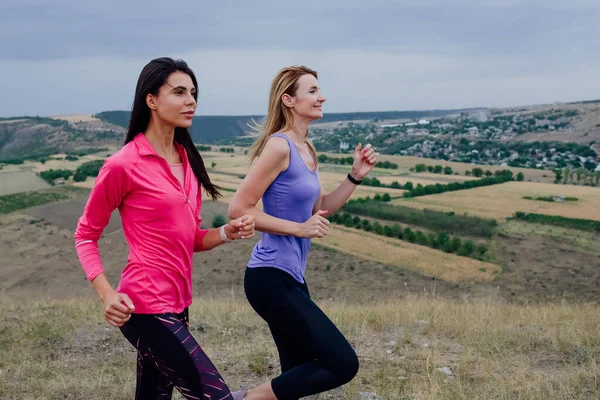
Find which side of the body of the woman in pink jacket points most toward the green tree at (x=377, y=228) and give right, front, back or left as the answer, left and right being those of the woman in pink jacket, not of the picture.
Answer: left

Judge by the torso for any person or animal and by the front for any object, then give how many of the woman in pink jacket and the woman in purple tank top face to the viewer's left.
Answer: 0

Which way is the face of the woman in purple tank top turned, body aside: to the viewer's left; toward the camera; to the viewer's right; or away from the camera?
to the viewer's right

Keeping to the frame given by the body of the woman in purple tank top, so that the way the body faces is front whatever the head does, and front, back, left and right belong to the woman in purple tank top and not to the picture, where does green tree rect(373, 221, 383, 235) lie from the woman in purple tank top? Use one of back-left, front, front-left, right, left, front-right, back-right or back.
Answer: left

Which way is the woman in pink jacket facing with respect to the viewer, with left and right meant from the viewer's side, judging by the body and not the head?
facing the viewer and to the right of the viewer

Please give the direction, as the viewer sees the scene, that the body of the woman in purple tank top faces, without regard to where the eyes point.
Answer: to the viewer's right

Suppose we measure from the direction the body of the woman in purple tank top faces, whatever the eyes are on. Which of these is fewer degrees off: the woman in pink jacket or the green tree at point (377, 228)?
the green tree

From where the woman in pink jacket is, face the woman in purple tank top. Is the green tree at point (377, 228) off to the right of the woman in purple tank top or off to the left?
left
